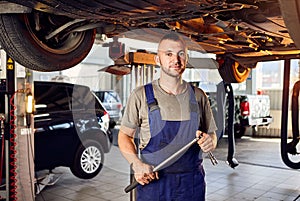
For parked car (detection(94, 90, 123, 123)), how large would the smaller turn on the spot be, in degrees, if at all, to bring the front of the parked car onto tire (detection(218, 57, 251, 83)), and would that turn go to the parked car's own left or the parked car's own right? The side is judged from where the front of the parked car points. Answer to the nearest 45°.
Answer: approximately 135° to the parked car's own left

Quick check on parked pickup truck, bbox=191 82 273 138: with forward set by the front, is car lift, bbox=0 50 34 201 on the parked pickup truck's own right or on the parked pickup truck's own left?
on the parked pickup truck's own left

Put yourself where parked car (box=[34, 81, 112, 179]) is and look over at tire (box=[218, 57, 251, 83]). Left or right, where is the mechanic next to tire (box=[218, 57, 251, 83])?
right

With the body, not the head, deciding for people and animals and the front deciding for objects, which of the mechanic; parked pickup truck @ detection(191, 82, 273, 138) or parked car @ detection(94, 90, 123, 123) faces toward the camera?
the mechanic

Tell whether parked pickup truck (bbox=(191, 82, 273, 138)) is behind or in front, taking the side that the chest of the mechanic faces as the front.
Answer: behind

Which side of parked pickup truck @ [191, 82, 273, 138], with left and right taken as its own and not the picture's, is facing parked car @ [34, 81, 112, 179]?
left

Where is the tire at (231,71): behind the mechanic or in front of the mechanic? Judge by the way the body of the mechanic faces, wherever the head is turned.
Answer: behind

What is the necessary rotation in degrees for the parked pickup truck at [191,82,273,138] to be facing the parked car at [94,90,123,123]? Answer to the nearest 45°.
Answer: approximately 45° to its left

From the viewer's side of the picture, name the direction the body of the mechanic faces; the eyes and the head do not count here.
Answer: toward the camera

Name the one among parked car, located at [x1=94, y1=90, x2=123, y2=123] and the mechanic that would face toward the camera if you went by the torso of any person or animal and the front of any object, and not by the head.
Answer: the mechanic

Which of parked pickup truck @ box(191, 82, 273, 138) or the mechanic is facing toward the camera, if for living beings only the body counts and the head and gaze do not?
the mechanic
